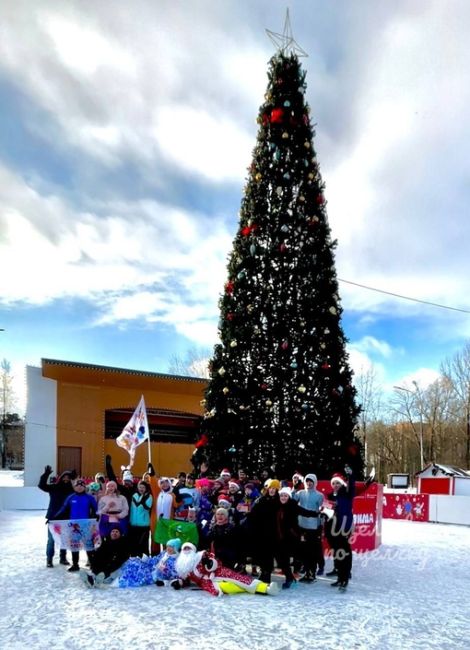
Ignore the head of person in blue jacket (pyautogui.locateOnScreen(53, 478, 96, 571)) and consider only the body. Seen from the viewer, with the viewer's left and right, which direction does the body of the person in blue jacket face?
facing the viewer

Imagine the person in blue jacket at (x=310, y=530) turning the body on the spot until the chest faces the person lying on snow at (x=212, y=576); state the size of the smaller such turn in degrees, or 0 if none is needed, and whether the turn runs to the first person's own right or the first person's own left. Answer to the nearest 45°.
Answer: approximately 45° to the first person's own right

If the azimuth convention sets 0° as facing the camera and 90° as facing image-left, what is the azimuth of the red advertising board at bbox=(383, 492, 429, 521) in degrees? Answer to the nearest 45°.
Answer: approximately 0°

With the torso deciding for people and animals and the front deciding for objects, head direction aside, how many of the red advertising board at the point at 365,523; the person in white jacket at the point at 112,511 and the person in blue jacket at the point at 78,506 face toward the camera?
3

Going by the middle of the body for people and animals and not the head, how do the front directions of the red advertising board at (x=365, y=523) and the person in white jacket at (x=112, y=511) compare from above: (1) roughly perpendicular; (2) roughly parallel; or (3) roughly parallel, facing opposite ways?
roughly parallel

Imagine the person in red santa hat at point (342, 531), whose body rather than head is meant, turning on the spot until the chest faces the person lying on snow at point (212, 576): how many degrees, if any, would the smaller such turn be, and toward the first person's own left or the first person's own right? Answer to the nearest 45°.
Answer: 0° — they already face them

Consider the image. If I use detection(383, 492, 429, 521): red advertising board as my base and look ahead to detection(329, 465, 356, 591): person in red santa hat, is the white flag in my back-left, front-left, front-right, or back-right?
front-right

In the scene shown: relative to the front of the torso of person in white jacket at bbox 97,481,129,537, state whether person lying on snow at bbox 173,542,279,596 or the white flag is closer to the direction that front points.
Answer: the person lying on snow

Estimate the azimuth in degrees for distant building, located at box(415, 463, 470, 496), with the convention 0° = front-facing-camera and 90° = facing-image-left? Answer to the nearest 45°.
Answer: approximately 45°

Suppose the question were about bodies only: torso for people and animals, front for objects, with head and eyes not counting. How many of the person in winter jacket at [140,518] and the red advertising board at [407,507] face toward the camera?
2

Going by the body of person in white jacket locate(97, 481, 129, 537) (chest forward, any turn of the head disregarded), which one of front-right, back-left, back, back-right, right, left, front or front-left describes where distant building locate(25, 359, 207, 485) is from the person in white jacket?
back
